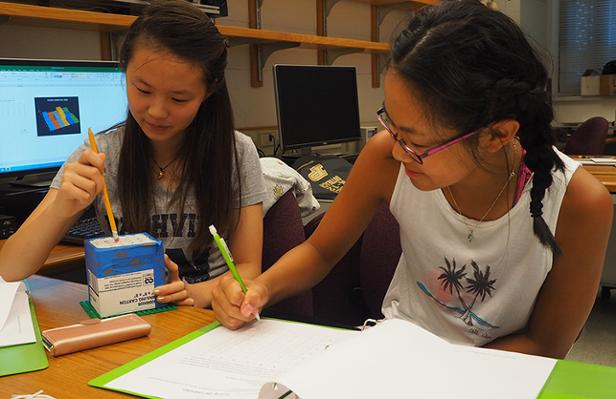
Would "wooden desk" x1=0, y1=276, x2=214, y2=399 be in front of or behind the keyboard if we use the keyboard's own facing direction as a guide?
in front

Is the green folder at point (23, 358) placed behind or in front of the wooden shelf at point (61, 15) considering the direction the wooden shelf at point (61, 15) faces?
in front

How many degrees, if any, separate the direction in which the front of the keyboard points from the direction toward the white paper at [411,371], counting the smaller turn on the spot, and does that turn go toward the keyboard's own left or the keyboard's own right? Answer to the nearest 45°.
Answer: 0° — it already faces it

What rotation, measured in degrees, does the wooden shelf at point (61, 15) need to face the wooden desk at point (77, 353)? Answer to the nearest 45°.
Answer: approximately 45° to its left

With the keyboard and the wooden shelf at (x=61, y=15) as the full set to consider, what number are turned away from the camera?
0

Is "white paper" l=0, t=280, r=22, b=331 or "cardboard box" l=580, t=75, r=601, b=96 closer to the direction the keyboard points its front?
the white paper

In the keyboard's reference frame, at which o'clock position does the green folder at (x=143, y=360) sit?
The green folder is roughly at 12 o'clock from the keyboard.

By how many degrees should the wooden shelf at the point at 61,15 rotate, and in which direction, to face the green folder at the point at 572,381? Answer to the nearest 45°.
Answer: approximately 45° to its left

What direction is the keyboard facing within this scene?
toward the camera

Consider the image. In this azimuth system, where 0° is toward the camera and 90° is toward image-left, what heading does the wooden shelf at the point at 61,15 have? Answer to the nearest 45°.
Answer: approximately 45°

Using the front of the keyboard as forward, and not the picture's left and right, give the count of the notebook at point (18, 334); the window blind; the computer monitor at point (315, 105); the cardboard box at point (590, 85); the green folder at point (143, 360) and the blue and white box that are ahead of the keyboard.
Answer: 3

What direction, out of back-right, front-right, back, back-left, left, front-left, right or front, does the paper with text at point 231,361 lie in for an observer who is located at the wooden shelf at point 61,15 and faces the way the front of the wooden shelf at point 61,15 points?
front-left
